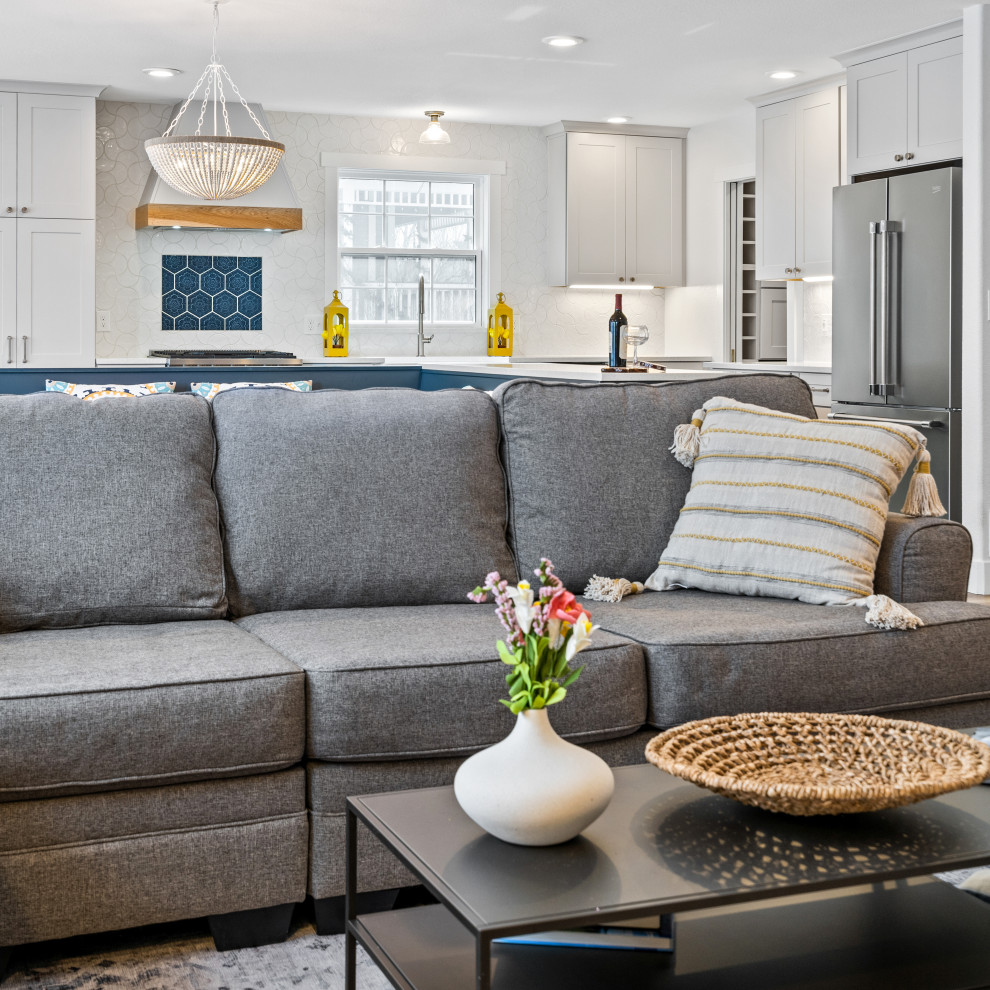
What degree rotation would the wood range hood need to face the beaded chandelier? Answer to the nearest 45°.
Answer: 0° — it already faces it

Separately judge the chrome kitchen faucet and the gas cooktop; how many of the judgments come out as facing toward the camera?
2

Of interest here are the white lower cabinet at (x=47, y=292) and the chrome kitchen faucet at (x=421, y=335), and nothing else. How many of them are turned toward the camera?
2

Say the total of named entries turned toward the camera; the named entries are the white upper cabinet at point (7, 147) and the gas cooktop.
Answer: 2

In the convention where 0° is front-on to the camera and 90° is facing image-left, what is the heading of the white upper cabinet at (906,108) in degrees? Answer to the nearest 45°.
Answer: approximately 45°

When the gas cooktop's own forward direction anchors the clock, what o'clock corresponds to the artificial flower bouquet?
The artificial flower bouquet is roughly at 12 o'clock from the gas cooktop.

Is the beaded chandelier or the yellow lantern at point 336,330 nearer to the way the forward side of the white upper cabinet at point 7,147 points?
the beaded chandelier
